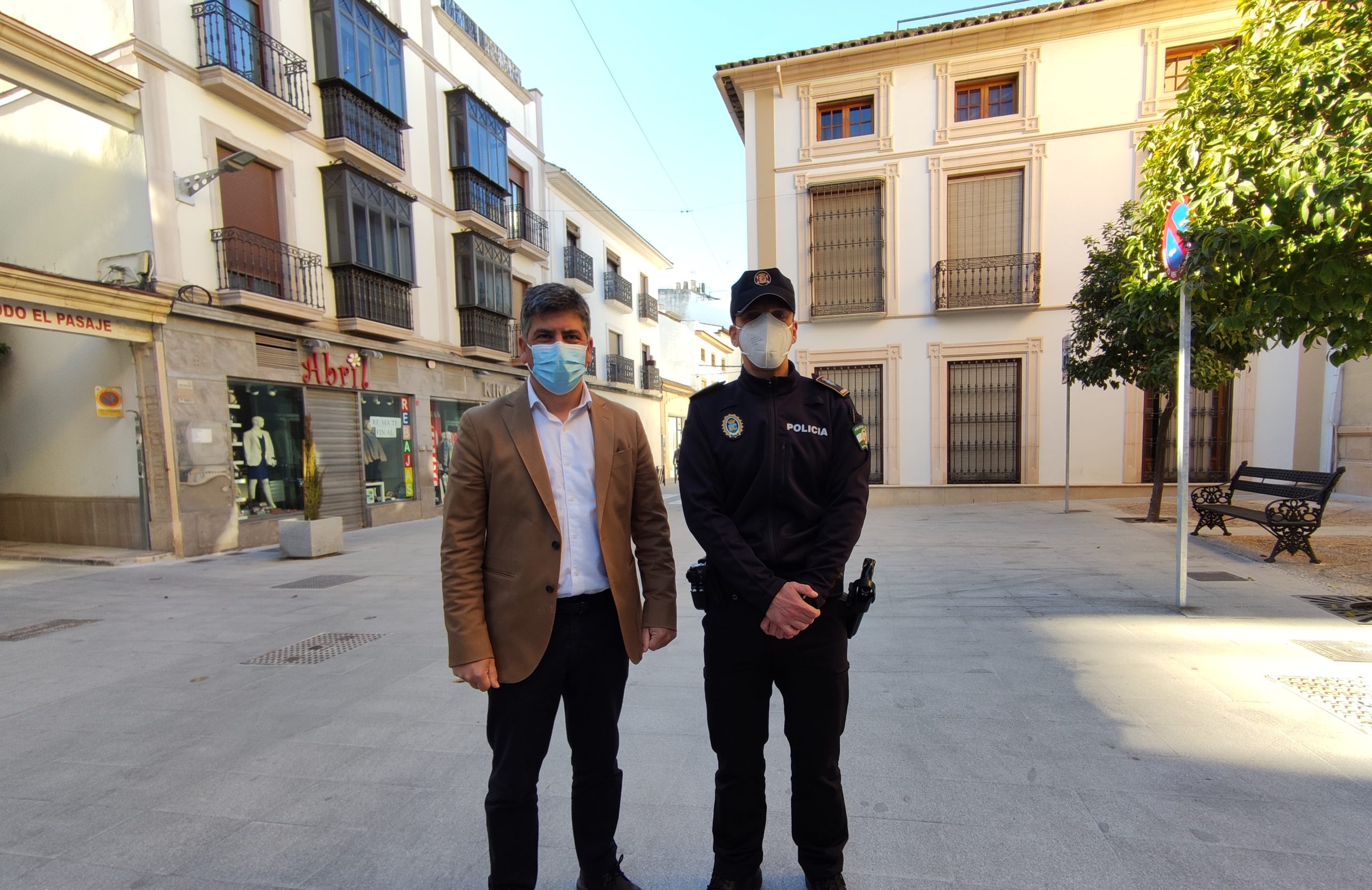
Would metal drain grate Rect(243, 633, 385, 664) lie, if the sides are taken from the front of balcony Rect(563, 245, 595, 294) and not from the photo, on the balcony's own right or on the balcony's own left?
on the balcony's own right

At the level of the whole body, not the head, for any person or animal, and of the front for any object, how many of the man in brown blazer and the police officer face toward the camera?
2

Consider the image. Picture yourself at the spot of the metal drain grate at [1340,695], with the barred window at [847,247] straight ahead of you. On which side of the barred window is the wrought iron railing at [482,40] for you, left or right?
left

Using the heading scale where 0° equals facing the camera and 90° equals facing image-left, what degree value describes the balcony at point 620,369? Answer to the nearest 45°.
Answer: approximately 315°

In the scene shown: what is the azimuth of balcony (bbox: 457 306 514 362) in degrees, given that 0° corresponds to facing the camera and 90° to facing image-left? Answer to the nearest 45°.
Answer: approximately 315°

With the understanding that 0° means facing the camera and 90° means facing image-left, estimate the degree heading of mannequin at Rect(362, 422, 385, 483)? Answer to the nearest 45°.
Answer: approximately 315°

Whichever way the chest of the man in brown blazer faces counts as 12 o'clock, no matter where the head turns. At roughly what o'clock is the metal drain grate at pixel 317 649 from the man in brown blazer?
The metal drain grate is roughly at 5 o'clock from the man in brown blazer.
